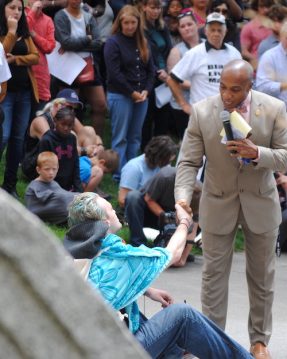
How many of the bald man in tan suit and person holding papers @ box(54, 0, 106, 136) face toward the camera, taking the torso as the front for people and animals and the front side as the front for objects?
2

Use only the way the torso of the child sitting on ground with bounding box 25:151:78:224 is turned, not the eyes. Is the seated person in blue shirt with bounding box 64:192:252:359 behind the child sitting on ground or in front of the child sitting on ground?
in front

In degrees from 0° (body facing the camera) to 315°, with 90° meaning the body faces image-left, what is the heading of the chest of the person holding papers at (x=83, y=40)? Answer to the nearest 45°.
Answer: approximately 0°

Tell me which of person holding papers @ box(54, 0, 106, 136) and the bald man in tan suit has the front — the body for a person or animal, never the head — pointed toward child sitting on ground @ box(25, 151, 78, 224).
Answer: the person holding papers

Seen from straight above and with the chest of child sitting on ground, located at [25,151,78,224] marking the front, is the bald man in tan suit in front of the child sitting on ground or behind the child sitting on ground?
in front

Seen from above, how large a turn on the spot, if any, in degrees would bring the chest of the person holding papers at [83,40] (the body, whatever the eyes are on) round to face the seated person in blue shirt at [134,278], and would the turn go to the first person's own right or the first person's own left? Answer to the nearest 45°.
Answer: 0° — they already face them

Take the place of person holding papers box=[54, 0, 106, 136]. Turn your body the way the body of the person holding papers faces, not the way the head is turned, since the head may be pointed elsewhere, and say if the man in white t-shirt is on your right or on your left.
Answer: on your left
